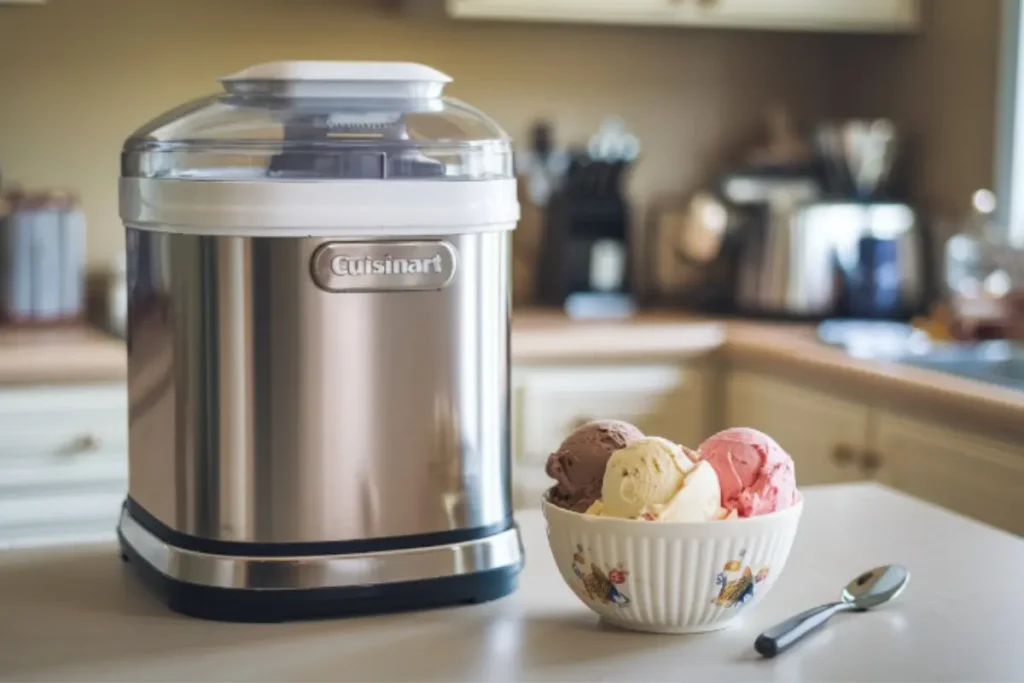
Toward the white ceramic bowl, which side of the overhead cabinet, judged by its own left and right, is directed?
front

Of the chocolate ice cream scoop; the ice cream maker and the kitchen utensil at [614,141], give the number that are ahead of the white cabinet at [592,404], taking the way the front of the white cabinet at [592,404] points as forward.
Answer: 2

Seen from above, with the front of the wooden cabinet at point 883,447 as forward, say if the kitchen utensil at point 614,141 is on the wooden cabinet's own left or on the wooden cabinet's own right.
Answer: on the wooden cabinet's own right

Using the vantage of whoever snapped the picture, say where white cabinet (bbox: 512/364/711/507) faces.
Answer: facing the viewer

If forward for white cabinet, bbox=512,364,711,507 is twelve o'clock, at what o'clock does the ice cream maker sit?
The ice cream maker is roughly at 12 o'clock from the white cabinet.

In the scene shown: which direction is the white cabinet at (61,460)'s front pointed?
toward the camera

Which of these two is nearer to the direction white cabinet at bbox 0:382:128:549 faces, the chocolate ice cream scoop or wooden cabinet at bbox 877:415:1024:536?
the chocolate ice cream scoop

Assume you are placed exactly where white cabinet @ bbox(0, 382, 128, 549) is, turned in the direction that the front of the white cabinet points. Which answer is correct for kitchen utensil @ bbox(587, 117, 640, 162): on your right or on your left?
on your left

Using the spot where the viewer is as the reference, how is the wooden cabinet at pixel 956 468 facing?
facing the viewer and to the left of the viewer

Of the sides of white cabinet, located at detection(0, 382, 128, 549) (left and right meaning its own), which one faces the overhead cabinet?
left

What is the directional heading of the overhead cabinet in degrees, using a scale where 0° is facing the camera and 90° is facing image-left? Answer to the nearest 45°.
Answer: approximately 0°

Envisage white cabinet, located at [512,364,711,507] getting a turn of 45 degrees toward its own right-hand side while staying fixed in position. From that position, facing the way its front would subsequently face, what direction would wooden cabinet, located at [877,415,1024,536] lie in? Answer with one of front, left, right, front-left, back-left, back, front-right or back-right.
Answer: left

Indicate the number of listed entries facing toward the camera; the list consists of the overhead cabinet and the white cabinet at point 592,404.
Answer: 2

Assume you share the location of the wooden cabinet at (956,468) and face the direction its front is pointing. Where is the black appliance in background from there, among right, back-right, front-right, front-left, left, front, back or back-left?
right
